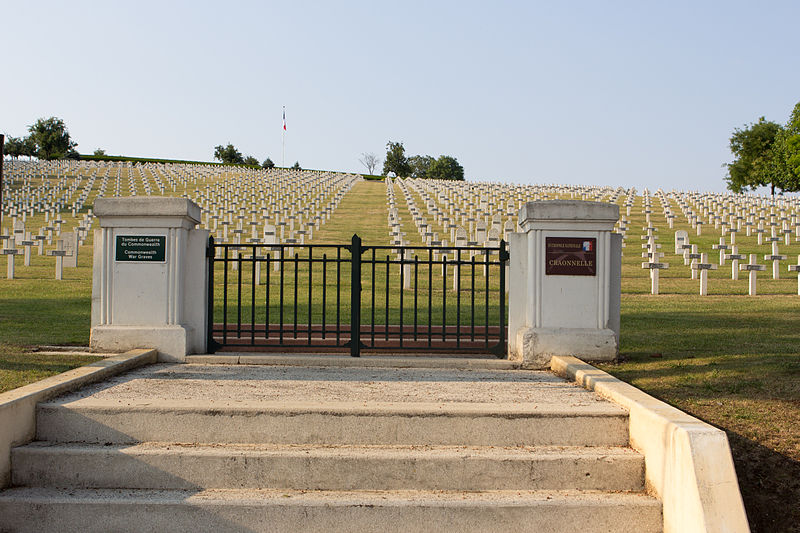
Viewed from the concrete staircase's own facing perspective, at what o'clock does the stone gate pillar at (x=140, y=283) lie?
The stone gate pillar is roughly at 5 o'clock from the concrete staircase.

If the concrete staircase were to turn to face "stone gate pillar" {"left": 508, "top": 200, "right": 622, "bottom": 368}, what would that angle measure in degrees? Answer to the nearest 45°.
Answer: approximately 135° to its left

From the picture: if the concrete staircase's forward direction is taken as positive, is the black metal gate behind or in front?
behind

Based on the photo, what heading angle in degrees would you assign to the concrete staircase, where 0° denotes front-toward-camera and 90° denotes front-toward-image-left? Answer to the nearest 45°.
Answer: approximately 0°
